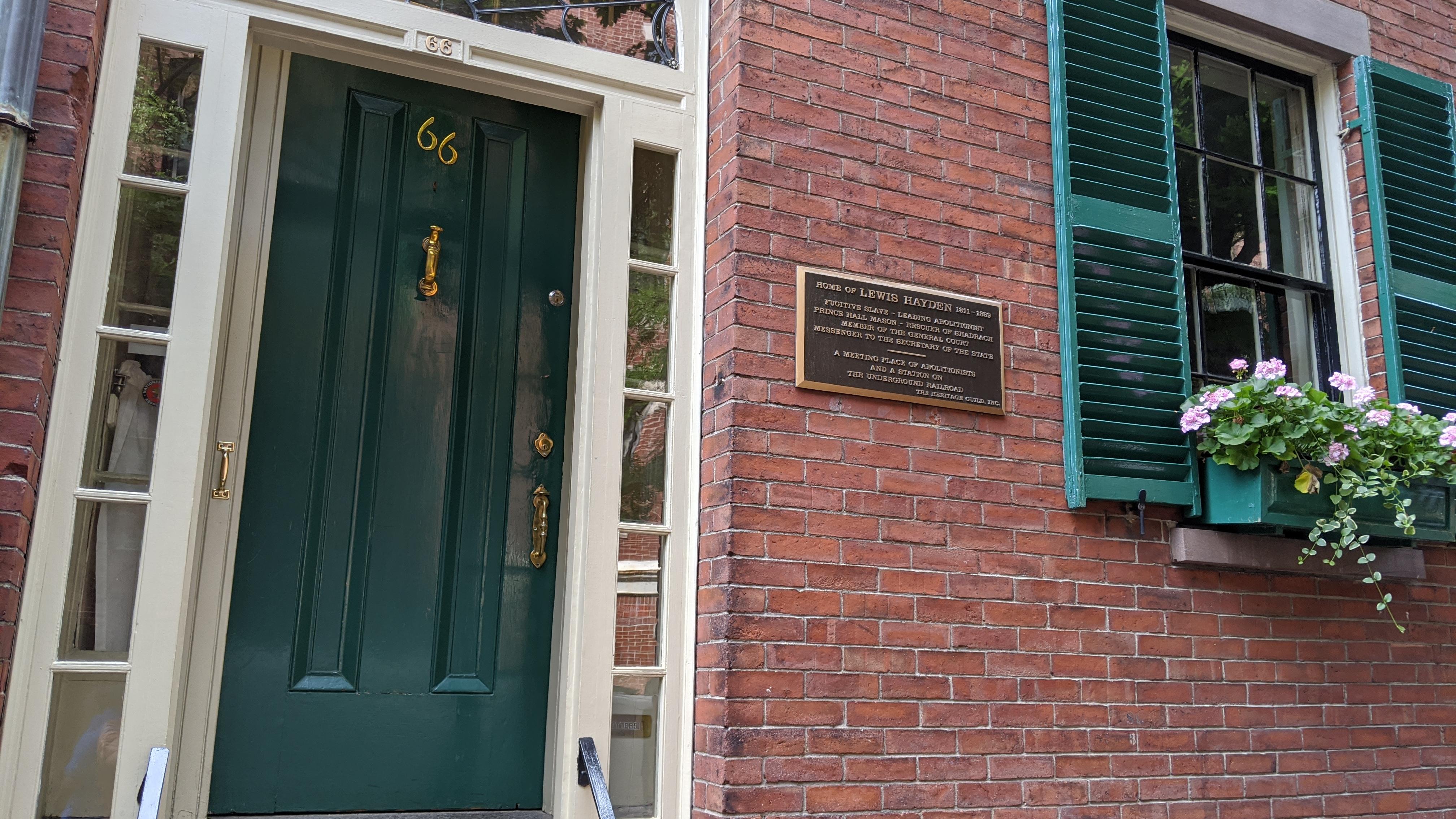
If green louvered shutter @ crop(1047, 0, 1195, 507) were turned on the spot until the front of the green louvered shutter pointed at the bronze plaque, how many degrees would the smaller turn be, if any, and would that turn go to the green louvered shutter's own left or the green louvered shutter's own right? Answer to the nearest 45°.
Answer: approximately 90° to the green louvered shutter's own right

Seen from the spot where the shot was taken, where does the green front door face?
facing the viewer

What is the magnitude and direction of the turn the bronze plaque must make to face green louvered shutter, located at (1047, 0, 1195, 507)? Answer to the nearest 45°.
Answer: approximately 90° to its left

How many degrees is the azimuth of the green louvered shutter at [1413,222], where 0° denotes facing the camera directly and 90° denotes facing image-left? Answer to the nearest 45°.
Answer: approximately 315°

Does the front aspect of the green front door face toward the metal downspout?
no

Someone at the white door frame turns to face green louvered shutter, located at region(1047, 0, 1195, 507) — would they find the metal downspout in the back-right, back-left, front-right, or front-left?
back-right

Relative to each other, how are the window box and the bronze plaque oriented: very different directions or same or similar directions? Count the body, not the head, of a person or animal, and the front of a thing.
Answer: same or similar directions

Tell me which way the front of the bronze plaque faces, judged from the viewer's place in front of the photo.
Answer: facing the viewer and to the right of the viewer

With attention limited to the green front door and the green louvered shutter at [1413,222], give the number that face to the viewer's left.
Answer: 0

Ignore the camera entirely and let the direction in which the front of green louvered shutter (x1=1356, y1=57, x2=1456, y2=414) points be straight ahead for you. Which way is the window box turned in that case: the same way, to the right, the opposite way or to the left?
the same way

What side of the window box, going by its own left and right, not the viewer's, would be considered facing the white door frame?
right

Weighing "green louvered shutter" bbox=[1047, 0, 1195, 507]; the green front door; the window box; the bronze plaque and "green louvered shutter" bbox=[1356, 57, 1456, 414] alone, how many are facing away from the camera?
0

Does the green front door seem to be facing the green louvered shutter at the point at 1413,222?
no
